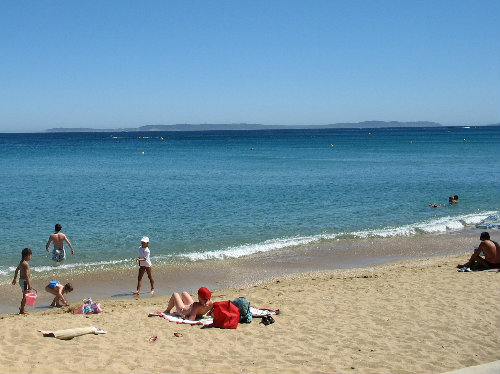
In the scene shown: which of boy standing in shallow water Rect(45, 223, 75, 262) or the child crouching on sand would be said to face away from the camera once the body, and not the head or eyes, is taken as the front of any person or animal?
the boy standing in shallow water

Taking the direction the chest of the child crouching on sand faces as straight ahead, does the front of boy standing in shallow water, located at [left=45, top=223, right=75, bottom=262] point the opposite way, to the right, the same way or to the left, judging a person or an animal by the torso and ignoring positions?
to the left

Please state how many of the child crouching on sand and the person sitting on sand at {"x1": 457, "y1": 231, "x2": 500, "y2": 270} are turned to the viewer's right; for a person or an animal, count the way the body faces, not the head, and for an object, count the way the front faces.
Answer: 1

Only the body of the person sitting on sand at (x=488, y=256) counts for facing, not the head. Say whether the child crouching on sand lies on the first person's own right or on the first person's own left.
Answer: on the first person's own left

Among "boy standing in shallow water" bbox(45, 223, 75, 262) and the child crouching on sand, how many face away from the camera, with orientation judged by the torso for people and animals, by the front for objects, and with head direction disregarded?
1

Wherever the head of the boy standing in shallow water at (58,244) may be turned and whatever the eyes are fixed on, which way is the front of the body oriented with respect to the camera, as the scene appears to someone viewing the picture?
away from the camera
